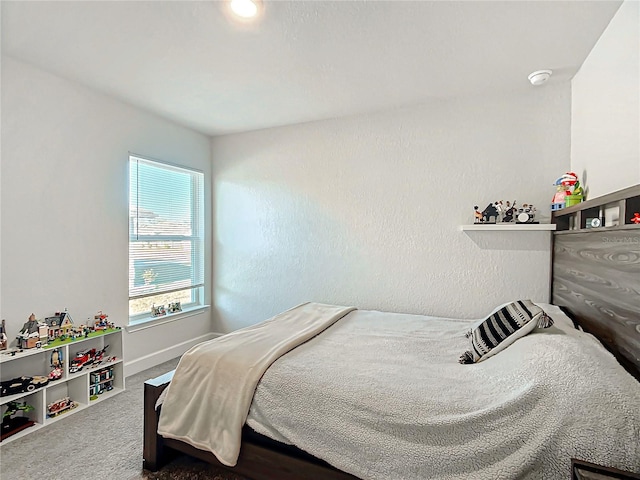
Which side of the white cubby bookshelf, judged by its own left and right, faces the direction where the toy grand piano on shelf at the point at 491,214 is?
front

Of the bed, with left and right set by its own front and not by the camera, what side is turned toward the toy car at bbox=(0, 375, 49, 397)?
front

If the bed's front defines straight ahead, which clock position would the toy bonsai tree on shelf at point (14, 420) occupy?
The toy bonsai tree on shelf is roughly at 12 o'clock from the bed.

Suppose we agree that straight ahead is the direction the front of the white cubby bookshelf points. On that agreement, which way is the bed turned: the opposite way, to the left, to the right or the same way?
the opposite way

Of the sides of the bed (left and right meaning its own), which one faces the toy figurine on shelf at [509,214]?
right

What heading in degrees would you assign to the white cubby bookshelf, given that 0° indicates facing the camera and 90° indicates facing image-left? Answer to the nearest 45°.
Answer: approximately 315°

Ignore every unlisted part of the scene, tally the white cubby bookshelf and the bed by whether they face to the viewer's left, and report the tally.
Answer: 1

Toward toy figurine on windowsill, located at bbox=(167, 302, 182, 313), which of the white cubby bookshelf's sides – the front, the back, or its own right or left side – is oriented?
left

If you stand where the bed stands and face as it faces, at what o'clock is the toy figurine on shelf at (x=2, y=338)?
The toy figurine on shelf is roughly at 12 o'clock from the bed.

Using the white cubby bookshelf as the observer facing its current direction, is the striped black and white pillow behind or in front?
in front

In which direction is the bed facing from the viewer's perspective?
to the viewer's left

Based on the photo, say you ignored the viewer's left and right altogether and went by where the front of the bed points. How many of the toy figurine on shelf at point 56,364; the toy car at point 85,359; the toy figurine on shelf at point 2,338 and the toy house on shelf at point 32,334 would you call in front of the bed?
4
